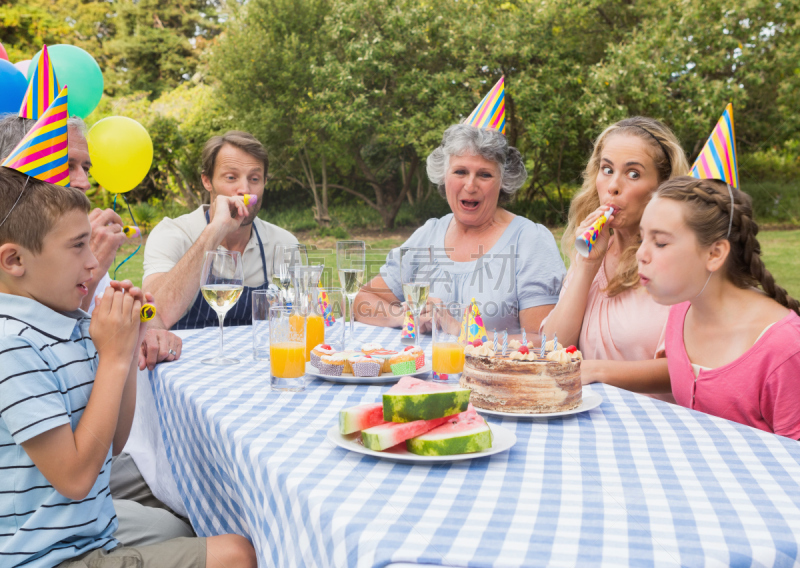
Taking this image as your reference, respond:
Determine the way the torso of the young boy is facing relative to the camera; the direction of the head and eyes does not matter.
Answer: to the viewer's right

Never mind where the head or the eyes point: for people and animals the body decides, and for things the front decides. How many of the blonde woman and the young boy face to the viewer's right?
1

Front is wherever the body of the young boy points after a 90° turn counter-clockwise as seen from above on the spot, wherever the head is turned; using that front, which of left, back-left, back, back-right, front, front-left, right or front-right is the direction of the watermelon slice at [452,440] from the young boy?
back-right

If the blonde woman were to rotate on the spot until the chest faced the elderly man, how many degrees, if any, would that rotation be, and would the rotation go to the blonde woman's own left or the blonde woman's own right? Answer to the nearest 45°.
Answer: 0° — they already face them

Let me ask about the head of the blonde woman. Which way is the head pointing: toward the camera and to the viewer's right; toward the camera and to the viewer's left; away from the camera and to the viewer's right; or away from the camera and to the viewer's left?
toward the camera and to the viewer's left

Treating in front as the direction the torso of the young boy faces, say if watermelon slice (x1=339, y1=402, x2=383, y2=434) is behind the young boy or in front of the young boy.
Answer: in front

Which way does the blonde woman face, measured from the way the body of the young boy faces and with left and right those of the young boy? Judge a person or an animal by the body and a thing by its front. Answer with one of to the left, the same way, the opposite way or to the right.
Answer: the opposite way

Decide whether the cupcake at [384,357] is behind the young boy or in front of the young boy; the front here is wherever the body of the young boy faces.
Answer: in front

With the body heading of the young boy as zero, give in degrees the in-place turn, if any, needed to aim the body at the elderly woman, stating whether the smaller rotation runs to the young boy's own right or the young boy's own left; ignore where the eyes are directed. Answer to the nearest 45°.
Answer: approximately 45° to the young boy's own left

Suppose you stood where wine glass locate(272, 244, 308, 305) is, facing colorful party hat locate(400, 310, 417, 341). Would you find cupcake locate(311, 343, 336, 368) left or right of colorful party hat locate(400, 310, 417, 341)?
right

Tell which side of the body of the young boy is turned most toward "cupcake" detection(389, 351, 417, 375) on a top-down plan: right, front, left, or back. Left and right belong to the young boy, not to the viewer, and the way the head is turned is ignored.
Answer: front

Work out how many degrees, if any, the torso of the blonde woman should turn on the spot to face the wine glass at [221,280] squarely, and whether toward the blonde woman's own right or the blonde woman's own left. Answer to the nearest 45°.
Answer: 0° — they already face it

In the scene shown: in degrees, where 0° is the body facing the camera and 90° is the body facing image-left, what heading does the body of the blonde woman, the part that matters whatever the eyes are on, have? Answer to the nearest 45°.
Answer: approximately 45°

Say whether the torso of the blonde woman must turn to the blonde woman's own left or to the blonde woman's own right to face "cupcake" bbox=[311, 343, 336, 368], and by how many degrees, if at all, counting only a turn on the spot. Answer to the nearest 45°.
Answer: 0° — they already face it
